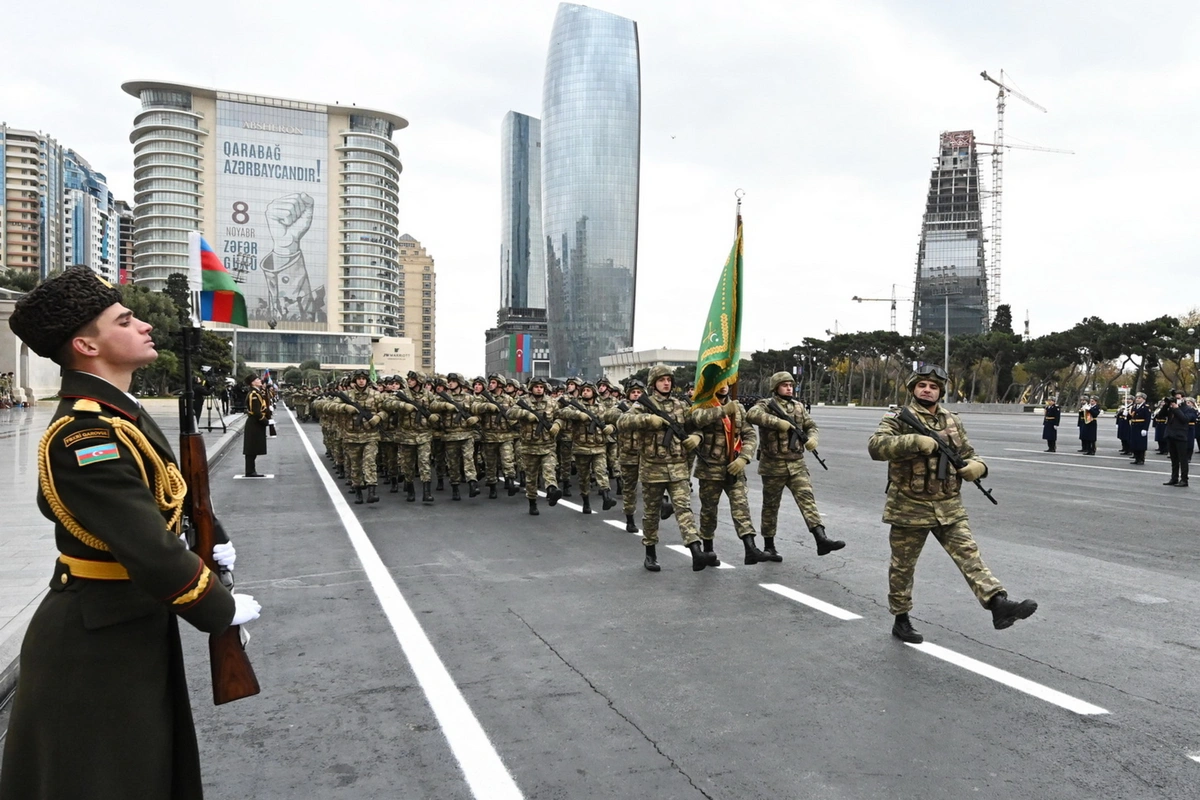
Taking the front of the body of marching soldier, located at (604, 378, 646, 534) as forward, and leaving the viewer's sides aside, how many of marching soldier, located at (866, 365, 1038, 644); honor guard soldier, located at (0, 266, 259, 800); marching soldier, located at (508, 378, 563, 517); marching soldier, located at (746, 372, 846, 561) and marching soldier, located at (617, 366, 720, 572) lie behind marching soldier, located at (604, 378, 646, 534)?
1

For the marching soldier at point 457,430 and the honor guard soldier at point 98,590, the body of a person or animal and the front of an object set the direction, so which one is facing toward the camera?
the marching soldier

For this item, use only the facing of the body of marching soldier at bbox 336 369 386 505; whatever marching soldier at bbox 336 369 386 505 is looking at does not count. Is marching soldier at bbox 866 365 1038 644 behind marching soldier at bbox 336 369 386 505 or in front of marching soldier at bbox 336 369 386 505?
in front

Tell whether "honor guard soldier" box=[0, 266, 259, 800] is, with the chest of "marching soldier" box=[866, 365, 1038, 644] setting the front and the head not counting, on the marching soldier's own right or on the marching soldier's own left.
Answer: on the marching soldier's own right

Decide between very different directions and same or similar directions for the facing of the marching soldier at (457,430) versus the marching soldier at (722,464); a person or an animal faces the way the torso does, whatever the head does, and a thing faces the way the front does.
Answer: same or similar directions

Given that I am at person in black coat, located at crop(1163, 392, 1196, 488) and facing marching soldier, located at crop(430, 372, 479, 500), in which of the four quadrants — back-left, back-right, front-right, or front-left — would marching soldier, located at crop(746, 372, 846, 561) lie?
front-left

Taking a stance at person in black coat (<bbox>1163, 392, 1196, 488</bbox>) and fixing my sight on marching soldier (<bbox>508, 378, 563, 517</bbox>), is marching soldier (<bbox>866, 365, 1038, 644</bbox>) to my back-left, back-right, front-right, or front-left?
front-left

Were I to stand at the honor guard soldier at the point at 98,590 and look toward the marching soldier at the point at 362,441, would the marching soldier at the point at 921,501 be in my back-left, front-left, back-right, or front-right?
front-right

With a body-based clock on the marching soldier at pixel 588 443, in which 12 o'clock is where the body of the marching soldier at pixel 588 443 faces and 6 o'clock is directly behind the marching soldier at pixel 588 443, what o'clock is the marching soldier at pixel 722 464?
the marching soldier at pixel 722 464 is roughly at 1 o'clock from the marching soldier at pixel 588 443.

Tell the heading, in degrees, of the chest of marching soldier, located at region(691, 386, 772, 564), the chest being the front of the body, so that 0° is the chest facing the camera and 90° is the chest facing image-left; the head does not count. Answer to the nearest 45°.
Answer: approximately 315°

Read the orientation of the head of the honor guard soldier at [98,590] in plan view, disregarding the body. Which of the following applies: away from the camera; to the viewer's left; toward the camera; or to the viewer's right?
to the viewer's right

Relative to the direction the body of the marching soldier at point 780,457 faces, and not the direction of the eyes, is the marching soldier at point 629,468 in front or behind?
behind

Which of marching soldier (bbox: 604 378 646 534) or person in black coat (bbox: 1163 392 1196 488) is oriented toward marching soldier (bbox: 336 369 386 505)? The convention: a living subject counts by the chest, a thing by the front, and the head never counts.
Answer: the person in black coat

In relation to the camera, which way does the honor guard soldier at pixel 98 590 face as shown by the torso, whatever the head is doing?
to the viewer's right

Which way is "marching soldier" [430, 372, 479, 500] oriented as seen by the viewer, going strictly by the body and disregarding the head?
toward the camera

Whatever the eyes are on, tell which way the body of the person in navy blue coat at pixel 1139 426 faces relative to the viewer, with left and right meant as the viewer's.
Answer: facing the viewer and to the left of the viewer

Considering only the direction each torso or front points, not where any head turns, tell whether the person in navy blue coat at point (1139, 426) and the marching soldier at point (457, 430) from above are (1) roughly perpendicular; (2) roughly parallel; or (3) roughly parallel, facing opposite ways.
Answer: roughly perpendicular

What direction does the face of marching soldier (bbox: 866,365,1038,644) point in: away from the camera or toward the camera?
toward the camera
